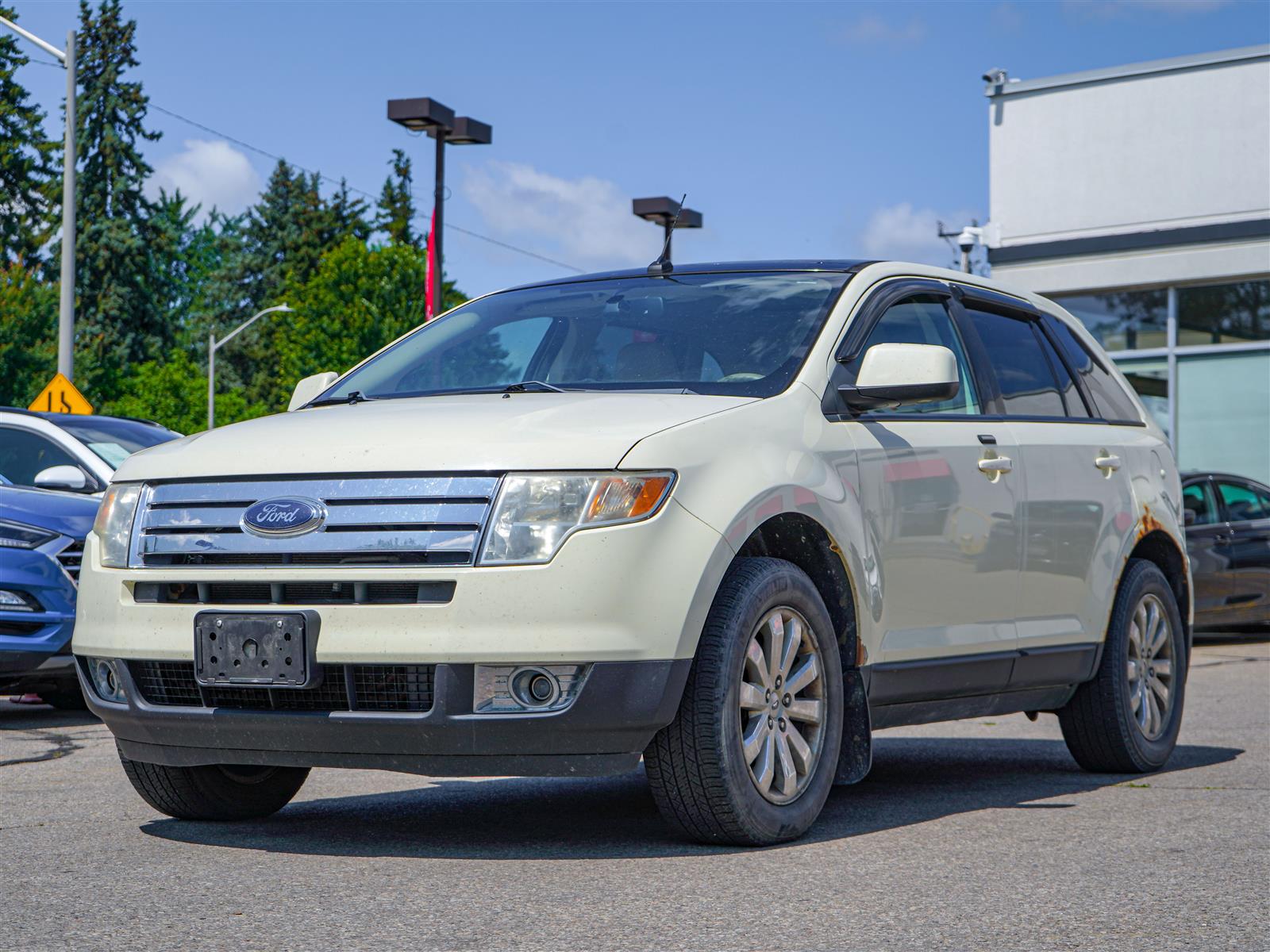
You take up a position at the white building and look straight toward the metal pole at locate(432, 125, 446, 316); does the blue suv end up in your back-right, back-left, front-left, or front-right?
front-left

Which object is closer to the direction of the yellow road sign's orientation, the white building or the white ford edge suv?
the white ford edge suv

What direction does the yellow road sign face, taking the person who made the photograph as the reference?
facing the viewer

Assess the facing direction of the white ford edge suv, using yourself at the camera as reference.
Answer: facing the viewer and to the left of the viewer

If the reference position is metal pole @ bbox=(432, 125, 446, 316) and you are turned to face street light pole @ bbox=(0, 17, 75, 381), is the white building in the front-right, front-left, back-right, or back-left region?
back-right

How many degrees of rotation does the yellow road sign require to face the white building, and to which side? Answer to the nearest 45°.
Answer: approximately 90° to its left

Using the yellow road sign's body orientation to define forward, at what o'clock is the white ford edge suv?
The white ford edge suv is roughly at 12 o'clock from the yellow road sign.

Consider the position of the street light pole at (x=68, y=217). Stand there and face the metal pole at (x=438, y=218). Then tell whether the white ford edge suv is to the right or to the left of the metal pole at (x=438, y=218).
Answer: right

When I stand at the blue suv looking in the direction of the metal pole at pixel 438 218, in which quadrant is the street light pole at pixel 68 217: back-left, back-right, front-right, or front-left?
front-left

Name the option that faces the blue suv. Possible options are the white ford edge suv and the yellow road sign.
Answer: the yellow road sign

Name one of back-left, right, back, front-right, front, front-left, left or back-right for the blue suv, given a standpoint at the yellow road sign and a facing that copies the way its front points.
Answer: front

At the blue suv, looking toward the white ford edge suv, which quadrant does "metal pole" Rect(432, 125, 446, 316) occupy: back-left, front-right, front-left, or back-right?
back-left

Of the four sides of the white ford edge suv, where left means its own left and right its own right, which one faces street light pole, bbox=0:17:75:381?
right

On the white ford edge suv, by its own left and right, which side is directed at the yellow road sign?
right

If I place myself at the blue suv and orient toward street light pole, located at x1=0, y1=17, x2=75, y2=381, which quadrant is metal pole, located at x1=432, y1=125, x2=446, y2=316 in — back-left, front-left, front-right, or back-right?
front-right

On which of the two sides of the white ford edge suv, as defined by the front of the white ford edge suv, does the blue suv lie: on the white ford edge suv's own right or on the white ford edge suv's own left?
on the white ford edge suv's own right
